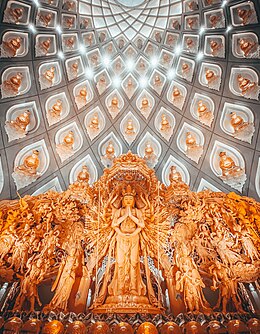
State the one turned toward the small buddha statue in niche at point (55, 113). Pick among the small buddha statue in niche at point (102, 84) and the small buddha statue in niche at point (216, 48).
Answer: the small buddha statue in niche at point (216, 48)

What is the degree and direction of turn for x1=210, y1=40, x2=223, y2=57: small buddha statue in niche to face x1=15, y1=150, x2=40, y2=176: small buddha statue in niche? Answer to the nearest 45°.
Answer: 0° — it already faces it

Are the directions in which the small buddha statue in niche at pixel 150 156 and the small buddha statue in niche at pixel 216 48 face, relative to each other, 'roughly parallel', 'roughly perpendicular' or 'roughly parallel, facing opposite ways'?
roughly perpendicular

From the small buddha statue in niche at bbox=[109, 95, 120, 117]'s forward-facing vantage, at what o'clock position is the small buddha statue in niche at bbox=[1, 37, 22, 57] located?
the small buddha statue in niche at bbox=[1, 37, 22, 57] is roughly at 2 o'clock from the small buddha statue in niche at bbox=[109, 95, 120, 117].

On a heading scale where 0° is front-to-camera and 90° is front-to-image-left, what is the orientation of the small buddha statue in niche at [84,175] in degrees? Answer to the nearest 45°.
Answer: approximately 0°

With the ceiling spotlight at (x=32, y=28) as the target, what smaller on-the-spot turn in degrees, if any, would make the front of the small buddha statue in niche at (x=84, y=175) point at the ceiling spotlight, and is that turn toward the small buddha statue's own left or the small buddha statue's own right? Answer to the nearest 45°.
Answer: approximately 45° to the small buddha statue's own right

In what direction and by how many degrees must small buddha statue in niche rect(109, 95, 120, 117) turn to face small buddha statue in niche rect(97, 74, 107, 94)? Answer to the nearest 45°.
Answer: approximately 45° to its right
